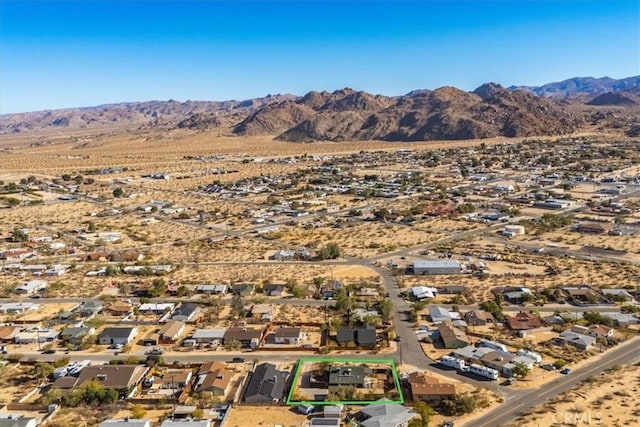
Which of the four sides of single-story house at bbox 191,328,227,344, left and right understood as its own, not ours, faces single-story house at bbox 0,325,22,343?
right

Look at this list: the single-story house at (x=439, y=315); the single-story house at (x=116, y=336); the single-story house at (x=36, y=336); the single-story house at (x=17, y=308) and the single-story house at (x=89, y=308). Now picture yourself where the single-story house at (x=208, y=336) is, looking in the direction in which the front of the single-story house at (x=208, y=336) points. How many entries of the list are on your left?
1

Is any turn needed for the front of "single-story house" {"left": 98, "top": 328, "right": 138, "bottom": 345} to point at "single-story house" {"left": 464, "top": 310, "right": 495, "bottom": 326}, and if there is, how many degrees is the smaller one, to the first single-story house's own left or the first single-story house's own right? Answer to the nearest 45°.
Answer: approximately 90° to the first single-story house's own left

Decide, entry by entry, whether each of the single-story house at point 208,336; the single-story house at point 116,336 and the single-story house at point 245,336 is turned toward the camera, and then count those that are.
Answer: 3

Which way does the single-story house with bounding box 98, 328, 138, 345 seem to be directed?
toward the camera

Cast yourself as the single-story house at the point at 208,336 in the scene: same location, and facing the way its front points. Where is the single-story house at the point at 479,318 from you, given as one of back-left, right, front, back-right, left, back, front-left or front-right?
left

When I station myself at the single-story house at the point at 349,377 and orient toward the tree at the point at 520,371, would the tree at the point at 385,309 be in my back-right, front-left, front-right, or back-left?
front-left

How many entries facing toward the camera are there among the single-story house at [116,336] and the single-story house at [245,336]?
2

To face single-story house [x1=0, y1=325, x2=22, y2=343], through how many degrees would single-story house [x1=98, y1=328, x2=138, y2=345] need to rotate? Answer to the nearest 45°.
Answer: approximately 135° to its right

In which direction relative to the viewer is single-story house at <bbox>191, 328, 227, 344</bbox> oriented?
toward the camera

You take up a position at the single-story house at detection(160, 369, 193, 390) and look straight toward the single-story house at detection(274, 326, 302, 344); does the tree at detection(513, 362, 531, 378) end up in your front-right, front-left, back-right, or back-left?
front-right

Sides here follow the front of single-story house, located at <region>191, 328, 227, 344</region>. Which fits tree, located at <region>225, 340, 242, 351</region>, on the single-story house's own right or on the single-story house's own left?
on the single-story house's own left

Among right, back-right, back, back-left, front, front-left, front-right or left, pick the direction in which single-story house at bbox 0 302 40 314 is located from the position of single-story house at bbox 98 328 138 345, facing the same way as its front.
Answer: back-right

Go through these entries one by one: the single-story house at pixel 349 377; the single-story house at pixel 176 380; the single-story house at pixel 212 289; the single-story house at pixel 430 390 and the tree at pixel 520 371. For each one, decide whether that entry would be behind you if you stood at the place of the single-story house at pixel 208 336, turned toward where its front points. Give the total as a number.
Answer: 1

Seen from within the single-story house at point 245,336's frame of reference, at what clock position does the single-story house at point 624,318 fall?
the single-story house at point 624,318 is roughly at 9 o'clock from the single-story house at point 245,336.

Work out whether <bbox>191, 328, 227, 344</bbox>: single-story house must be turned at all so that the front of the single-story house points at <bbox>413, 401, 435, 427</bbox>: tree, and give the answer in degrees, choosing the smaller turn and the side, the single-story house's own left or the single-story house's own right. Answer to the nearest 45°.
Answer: approximately 45° to the single-story house's own left

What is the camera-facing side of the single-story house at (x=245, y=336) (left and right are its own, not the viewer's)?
front

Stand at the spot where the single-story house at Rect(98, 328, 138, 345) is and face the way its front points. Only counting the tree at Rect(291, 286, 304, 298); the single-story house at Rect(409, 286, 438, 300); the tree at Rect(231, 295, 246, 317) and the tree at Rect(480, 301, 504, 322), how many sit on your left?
4
